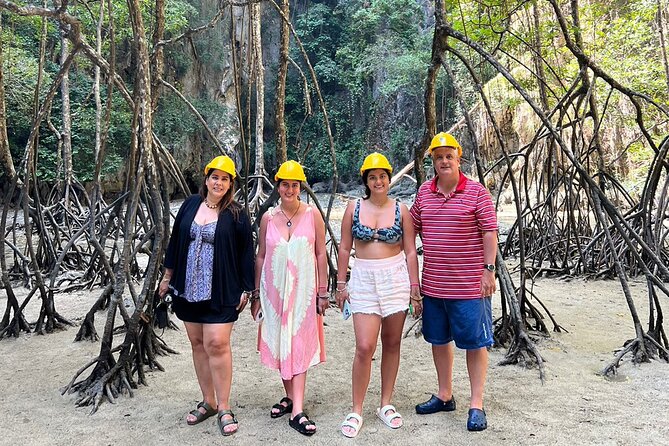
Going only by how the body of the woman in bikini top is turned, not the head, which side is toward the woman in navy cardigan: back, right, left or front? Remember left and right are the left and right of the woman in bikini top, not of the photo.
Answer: right

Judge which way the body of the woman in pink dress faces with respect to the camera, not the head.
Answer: toward the camera

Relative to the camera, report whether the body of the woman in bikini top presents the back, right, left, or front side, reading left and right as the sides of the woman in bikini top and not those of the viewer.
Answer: front

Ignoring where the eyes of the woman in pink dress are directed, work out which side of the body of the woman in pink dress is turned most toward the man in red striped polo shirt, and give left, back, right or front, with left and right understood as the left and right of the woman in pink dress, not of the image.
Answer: left

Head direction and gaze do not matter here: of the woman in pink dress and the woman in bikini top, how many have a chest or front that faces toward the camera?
2
